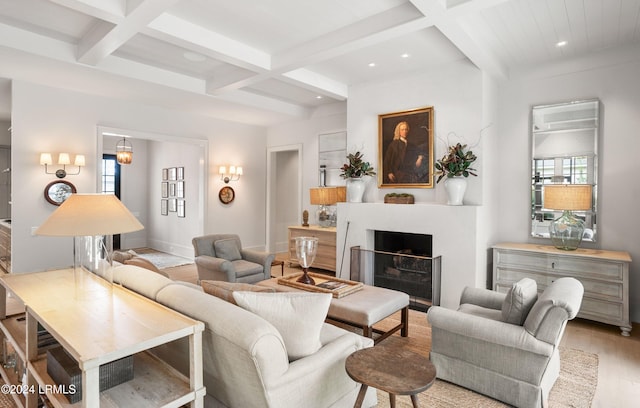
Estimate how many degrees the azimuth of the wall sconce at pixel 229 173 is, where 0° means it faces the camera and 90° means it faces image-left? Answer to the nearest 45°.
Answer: approximately 315°

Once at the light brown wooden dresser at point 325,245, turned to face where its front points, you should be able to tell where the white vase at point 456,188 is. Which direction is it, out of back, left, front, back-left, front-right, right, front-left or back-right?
left

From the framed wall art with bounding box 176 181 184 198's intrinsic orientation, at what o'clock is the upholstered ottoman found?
The upholstered ottoman is roughly at 10 o'clock from the framed wall art.

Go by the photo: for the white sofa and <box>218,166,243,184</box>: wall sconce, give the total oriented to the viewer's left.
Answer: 0

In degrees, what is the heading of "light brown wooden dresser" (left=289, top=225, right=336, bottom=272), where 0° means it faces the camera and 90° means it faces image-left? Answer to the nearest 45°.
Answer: approximately 45°

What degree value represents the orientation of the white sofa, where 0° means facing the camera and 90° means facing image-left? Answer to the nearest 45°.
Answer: approximately 225°

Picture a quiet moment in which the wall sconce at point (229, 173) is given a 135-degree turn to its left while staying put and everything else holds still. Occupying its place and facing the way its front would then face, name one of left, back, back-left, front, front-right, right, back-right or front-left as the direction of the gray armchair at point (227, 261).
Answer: back

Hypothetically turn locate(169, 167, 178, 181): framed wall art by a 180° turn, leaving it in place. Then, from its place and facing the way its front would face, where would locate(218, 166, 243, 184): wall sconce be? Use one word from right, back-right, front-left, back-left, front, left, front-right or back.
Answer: right

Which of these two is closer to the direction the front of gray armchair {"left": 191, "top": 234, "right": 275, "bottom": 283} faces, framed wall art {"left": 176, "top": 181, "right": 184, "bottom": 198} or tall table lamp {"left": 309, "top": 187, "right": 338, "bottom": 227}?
the tall table lamp

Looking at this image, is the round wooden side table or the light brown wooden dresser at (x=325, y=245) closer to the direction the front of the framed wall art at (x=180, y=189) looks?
the round wooden side table
